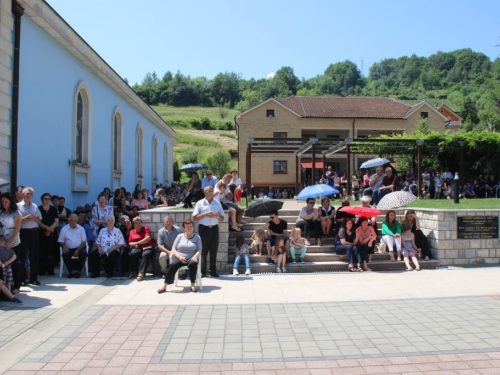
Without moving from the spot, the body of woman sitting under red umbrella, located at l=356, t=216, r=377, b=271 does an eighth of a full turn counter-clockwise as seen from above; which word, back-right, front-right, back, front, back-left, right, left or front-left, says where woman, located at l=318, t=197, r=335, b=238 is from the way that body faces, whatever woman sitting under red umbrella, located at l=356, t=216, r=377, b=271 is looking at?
back

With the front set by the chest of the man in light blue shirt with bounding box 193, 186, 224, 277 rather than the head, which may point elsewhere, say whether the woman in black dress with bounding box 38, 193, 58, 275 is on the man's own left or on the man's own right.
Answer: on the man's own right

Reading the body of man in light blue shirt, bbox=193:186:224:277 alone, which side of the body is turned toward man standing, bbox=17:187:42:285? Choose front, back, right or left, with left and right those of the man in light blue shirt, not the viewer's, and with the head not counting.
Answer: right

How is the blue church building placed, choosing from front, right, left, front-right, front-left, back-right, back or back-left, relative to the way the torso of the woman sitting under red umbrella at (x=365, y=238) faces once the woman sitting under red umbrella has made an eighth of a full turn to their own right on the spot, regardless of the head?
front-right

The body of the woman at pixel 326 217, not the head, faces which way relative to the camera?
toward the camera

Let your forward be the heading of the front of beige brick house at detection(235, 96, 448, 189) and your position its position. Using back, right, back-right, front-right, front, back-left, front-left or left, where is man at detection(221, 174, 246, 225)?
front

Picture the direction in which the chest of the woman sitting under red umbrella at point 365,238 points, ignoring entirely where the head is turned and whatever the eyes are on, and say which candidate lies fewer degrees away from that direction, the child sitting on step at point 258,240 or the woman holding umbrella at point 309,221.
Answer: the child sitting on step

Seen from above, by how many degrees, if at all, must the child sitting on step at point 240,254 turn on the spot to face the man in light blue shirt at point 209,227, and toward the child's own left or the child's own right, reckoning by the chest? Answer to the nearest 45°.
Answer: approximately 45° to the child's own right

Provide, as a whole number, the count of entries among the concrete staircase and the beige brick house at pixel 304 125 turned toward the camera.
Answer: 2

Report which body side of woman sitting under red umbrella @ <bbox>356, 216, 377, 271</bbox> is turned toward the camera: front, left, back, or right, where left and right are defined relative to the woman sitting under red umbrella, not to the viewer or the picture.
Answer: front

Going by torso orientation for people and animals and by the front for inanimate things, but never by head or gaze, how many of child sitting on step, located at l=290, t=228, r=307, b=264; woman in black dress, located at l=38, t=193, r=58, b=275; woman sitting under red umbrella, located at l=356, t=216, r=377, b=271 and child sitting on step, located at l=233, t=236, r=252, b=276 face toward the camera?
4

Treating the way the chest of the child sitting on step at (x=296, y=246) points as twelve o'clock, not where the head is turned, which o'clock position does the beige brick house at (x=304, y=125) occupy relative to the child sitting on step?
The beige brick house is roughly at 6 o'clock from the child sitting on step.

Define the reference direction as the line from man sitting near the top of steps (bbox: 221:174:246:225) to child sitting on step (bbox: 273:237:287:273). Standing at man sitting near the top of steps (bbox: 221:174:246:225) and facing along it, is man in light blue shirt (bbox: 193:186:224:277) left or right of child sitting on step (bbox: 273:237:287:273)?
right
